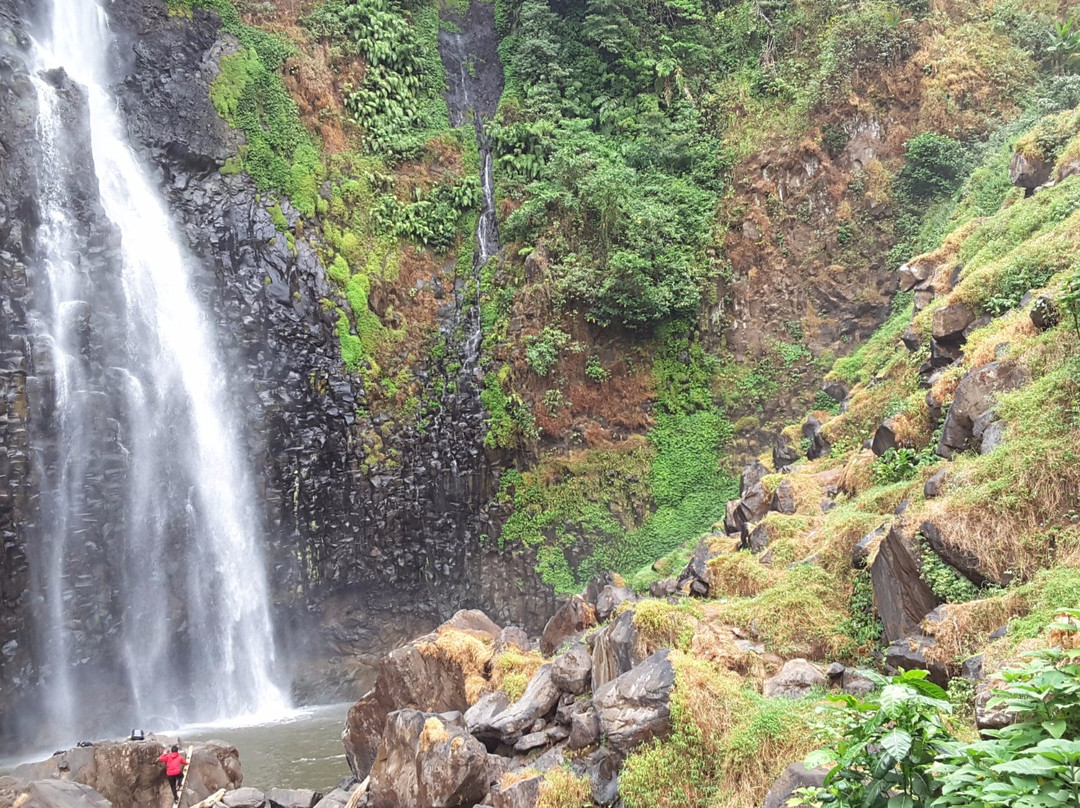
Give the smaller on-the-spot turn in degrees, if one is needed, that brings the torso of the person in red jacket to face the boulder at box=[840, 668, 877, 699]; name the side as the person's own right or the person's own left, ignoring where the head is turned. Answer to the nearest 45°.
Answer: approximately 135° to the person's own right

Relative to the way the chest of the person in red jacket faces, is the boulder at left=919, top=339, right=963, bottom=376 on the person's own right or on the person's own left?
on the person's own right

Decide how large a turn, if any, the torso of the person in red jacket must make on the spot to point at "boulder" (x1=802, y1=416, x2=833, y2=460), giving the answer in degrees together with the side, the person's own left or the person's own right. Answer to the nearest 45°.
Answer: approximately 90° to the person's own right

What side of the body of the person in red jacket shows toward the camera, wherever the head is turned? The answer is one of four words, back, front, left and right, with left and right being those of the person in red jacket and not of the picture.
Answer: back

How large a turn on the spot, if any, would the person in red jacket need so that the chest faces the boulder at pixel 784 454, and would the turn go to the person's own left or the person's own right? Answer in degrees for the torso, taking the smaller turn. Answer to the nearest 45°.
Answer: approximately 90° to the person's own right

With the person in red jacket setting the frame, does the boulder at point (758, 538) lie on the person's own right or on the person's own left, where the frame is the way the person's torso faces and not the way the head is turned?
on the person's own right

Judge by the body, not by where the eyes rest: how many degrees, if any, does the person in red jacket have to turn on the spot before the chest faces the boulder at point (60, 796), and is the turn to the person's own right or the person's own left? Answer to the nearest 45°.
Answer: approximately 135° to the person's own left
